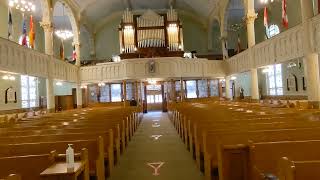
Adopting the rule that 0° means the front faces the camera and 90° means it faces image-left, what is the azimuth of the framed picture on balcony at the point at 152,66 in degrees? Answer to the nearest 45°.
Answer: approximately 0°

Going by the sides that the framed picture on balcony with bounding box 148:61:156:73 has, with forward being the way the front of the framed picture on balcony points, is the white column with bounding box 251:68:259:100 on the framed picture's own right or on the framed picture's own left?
on the framed picture's own left

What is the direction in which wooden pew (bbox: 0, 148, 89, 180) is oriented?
toward the camera

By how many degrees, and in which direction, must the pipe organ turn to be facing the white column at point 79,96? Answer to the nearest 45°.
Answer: approximately 90° to its right

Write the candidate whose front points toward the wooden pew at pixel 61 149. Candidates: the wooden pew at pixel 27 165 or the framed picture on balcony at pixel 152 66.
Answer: the framed picture on balcony

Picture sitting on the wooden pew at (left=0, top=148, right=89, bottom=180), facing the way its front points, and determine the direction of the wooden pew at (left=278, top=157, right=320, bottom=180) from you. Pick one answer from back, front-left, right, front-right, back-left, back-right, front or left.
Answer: front-left

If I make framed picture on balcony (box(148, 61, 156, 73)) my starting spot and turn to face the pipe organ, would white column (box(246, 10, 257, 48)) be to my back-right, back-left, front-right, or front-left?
back-right

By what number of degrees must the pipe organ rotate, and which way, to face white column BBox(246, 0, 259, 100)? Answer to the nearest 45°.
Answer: approximately 45° to its left

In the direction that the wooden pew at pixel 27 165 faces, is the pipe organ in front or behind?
behind

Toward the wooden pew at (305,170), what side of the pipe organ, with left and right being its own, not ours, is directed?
front
